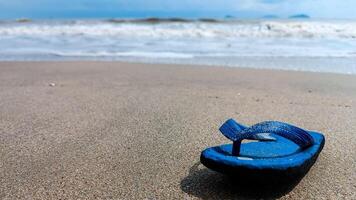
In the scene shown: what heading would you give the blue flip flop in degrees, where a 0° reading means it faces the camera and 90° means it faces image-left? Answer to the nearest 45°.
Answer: approximately 45°
